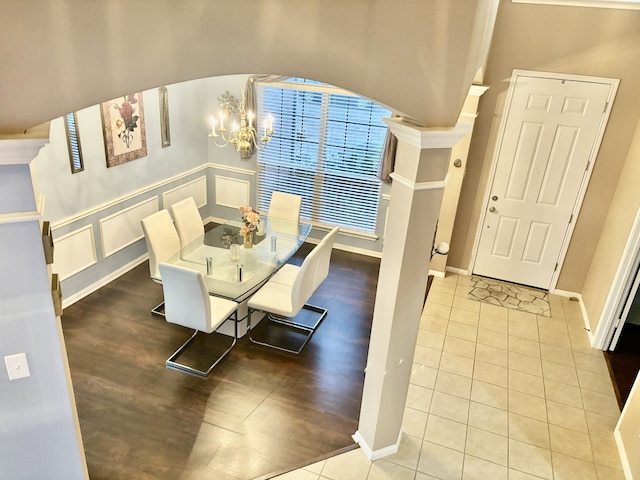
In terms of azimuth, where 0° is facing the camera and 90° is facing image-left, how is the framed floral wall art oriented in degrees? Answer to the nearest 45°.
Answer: approximately 315°

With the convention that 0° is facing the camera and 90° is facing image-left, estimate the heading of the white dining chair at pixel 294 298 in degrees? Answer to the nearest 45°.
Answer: approximately 135°

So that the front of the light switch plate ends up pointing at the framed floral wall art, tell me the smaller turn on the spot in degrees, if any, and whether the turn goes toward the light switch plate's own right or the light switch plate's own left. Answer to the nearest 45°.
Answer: approximately 135° to the light switch plate's own left

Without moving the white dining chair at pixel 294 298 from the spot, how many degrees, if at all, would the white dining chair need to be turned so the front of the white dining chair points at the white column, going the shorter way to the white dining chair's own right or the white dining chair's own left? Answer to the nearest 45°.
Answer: approximately 180°

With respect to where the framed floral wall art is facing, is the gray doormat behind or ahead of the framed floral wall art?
ahead

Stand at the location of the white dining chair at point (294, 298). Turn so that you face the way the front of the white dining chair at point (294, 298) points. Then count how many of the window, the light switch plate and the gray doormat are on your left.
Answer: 1

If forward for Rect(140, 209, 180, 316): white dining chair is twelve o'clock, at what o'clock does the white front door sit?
The white front door is roughly at 11 o'clock from the white dining chair.

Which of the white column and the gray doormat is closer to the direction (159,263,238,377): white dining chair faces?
the gray doormat

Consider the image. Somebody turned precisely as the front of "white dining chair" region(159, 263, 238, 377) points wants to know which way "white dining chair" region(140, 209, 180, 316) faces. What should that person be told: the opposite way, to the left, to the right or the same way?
to the right

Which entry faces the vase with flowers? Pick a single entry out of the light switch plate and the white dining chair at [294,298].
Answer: the white dining chair

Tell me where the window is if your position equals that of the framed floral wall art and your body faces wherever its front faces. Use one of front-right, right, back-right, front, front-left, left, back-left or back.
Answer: front-left

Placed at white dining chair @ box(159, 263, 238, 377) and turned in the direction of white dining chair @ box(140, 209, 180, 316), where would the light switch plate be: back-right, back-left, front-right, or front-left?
back-left
